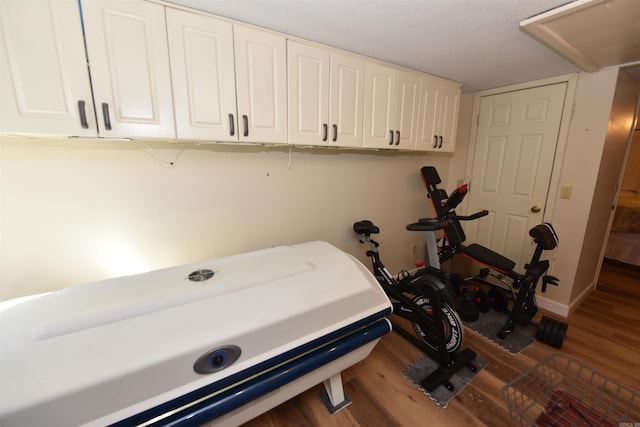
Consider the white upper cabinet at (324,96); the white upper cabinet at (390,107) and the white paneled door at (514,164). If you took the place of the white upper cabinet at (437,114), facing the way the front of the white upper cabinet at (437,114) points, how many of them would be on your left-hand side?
1

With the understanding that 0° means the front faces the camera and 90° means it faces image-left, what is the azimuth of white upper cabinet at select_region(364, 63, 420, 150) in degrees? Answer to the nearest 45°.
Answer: approximately 315°

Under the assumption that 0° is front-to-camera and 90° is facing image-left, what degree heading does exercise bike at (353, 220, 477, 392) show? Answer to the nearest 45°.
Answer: approximately 315°

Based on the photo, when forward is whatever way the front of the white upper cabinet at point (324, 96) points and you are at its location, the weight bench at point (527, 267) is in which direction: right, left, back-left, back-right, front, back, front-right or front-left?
front-left

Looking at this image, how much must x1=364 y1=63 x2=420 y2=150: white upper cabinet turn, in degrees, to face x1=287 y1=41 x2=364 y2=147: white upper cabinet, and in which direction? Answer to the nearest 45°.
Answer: approximately 90° to its right
